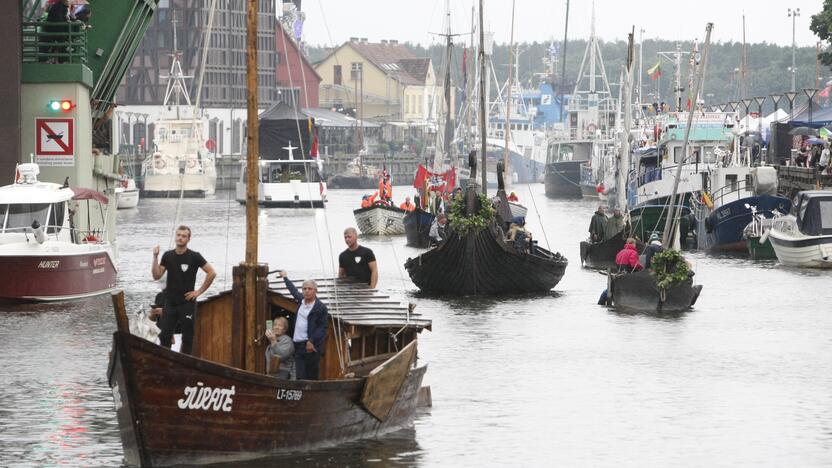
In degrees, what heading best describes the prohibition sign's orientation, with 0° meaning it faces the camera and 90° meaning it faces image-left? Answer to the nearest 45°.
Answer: approximately 0°

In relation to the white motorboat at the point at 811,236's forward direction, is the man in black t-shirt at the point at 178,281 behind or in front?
in front

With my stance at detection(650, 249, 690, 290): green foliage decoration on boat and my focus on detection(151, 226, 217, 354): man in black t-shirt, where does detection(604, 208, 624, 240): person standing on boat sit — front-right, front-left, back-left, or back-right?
back-right

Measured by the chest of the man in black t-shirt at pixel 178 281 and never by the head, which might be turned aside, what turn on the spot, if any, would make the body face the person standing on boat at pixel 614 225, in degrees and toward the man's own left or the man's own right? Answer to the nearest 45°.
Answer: approximately 135° to the man's own left
